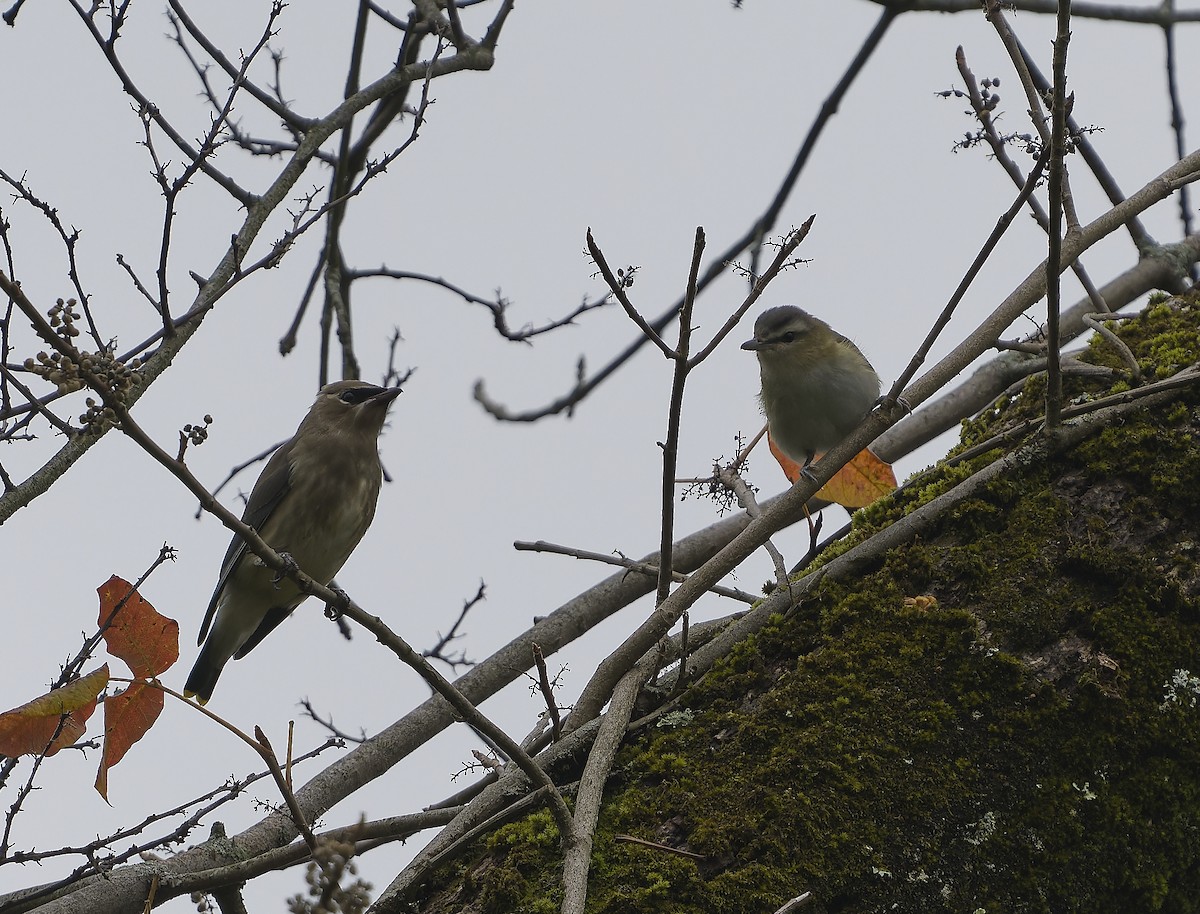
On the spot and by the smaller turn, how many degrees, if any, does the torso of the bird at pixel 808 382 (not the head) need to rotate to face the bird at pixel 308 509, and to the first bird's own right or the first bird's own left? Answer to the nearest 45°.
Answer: approximately 45° to the first bird's own right

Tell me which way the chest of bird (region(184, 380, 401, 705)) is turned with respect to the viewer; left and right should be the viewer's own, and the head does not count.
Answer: facing the viewer and to the right of the viewer

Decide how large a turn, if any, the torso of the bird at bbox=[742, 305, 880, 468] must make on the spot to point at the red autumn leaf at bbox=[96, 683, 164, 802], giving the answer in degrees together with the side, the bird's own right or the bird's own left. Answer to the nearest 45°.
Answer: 0° — it already faces it

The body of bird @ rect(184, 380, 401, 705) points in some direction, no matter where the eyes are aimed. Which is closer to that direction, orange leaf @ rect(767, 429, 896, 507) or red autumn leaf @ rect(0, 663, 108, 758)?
the orange leaf

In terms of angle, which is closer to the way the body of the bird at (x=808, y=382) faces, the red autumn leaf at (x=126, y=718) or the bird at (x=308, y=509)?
the red autumn leaf

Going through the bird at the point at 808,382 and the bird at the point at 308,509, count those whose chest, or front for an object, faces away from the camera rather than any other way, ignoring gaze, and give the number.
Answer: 0

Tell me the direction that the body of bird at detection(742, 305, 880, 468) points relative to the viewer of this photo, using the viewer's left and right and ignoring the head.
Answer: facing the viewer and to the left of the viewer
